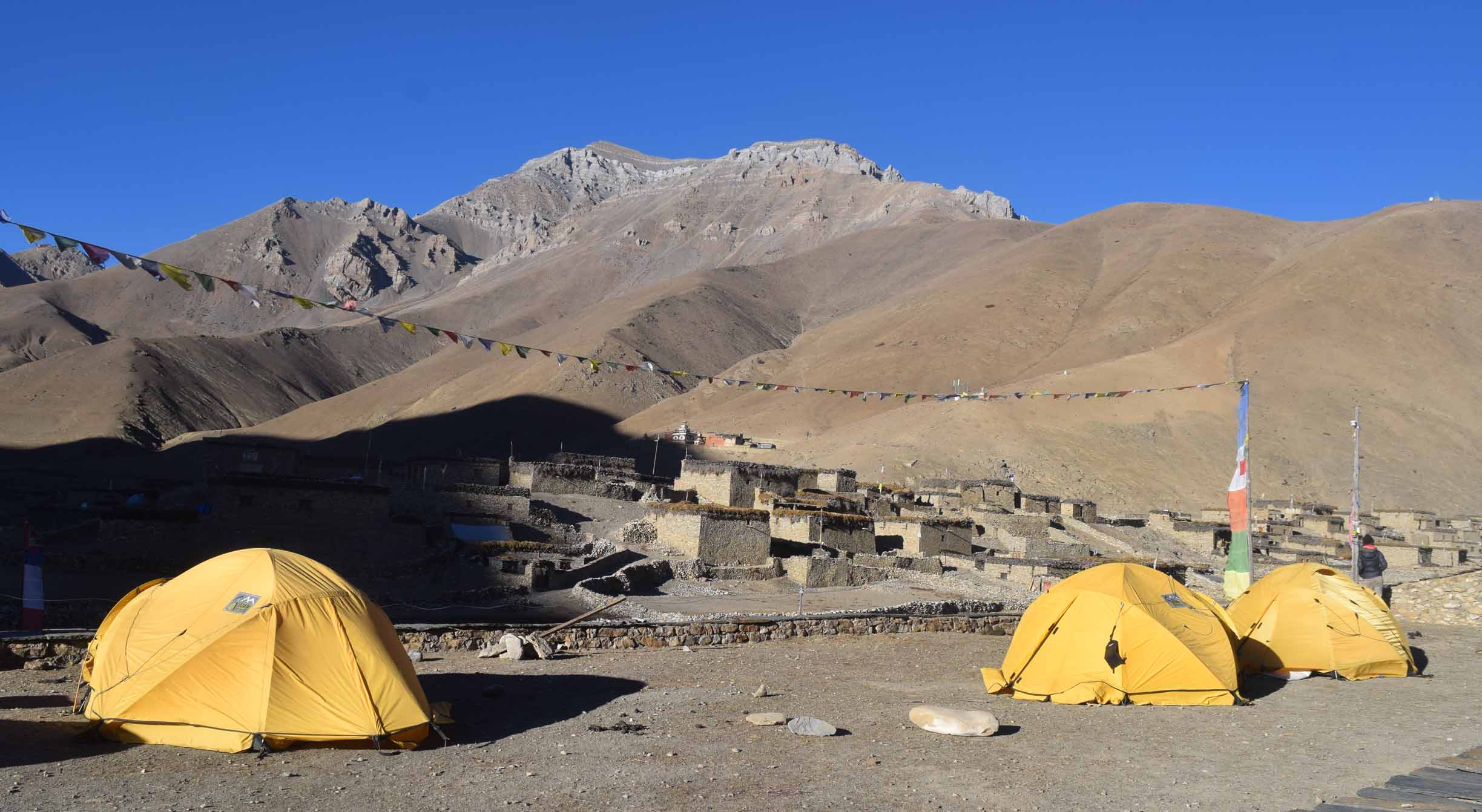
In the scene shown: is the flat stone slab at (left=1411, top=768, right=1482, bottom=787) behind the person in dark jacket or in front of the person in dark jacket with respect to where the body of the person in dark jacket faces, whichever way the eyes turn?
behind

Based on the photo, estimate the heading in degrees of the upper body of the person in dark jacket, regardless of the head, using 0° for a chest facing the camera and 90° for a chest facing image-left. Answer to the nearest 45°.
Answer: approximately 180°

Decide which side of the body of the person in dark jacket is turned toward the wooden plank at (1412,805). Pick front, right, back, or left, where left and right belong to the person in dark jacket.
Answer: back

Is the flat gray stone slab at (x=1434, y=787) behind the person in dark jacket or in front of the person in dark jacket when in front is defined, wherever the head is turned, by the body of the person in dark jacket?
behind

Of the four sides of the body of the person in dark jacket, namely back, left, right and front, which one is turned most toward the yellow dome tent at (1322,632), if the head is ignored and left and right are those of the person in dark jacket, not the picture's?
back

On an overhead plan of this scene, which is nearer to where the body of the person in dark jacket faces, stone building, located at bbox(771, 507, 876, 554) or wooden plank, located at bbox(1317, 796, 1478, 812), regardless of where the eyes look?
the stone building

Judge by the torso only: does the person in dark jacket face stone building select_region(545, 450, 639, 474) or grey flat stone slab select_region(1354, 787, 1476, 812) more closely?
the stone building

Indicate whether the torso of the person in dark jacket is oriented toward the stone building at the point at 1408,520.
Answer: yes

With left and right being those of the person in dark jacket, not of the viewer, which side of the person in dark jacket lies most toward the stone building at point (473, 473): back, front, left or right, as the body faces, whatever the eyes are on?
left

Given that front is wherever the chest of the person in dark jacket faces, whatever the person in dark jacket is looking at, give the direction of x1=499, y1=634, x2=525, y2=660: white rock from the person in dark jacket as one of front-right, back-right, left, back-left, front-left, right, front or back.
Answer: back-left

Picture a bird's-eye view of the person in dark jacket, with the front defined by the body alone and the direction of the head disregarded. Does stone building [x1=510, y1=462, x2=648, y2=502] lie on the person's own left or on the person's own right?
on the person's own left

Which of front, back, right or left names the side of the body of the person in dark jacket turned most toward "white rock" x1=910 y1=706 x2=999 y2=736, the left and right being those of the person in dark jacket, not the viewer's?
back

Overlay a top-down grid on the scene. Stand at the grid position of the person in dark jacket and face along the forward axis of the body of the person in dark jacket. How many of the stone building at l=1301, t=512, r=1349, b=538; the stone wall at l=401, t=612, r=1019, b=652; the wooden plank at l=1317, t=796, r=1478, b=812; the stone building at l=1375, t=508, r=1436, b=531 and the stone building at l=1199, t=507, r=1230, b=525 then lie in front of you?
3

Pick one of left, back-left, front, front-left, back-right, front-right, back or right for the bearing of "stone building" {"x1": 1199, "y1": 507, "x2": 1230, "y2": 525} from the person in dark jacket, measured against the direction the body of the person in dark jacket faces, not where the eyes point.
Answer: front

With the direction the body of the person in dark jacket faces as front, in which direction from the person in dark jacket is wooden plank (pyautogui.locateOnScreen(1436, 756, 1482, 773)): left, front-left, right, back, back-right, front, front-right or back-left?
back
